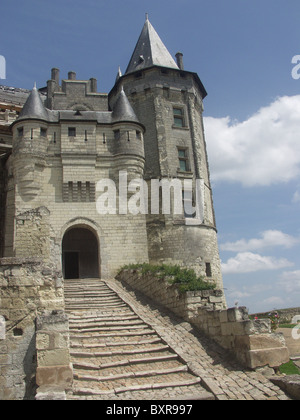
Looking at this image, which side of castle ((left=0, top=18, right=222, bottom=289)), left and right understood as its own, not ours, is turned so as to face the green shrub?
front

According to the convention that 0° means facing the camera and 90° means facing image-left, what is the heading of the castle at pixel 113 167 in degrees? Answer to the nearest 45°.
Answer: approximately 0°
